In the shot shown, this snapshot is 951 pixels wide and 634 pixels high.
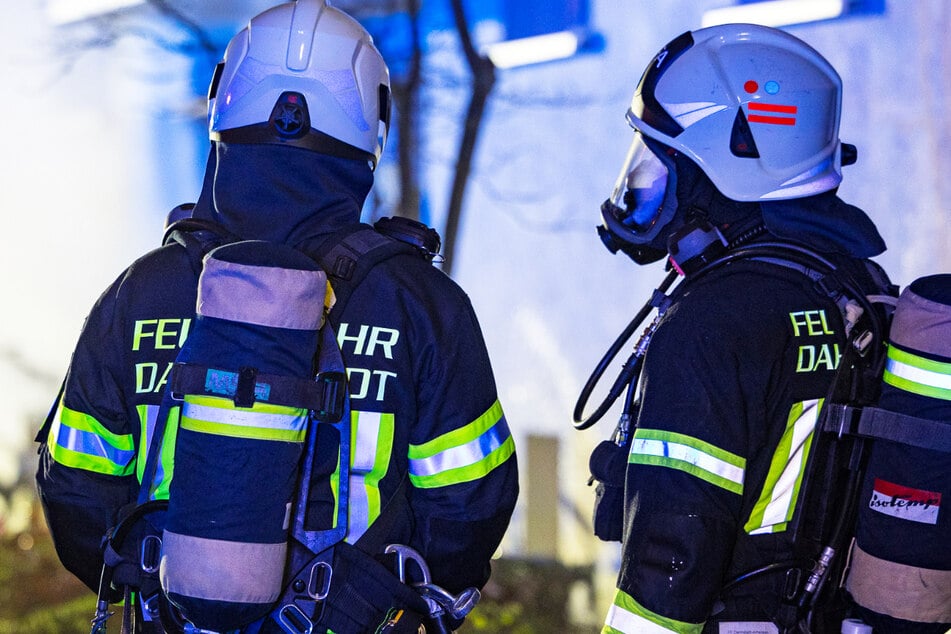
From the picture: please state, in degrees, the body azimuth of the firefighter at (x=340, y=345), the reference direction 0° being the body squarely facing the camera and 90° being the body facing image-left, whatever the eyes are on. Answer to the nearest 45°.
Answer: approximately 180°

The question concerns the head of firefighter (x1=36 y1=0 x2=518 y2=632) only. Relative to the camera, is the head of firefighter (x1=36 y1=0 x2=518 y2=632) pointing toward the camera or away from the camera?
away from the camera

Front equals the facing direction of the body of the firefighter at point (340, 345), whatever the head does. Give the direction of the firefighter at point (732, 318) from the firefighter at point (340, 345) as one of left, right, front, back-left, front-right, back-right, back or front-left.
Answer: right

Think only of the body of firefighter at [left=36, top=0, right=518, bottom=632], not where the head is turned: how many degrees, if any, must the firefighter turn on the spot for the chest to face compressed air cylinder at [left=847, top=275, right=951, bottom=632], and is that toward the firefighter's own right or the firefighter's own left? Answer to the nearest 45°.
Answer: approximately 90° to the firefighter's own right
